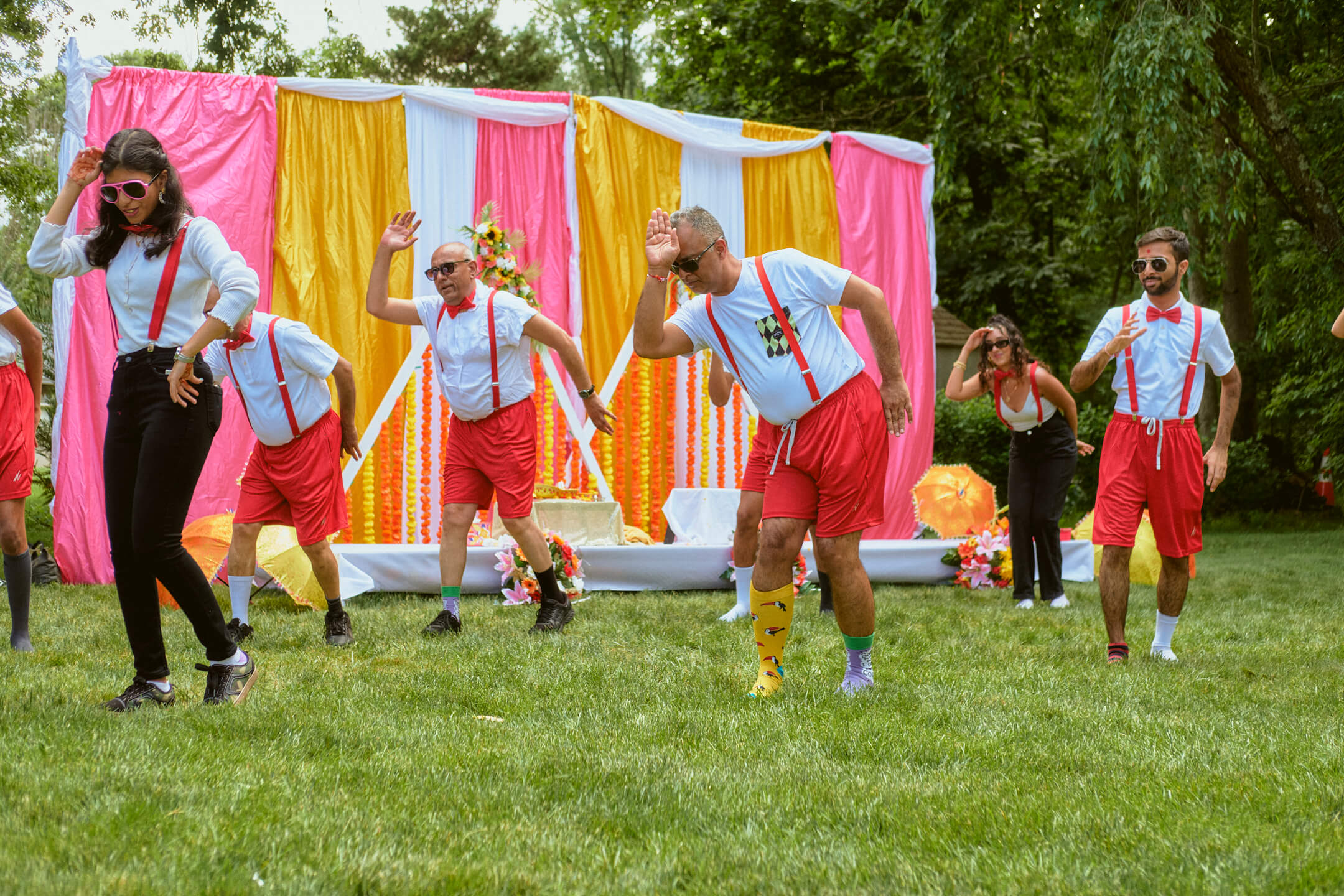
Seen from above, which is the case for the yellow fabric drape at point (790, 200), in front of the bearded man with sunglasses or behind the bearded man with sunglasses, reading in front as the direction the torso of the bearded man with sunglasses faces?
behind

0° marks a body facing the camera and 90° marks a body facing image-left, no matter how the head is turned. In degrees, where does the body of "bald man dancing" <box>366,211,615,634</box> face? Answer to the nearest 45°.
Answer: approximately 45°

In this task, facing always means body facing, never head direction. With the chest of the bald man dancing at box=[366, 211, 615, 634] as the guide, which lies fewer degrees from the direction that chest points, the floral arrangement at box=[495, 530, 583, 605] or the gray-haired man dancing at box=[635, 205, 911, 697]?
the gray-haired man dancing

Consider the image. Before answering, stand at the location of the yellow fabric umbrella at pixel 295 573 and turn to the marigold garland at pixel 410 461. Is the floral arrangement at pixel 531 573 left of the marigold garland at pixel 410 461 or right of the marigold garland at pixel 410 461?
right

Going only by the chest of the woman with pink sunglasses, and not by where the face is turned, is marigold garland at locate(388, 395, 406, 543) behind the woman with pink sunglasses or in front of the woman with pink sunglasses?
behind

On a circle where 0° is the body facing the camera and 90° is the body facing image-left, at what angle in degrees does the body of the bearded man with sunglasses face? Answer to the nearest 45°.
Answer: approximately 0°

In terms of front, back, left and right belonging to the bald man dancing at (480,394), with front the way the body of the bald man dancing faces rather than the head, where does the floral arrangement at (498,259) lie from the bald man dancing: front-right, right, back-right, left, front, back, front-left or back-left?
back-right

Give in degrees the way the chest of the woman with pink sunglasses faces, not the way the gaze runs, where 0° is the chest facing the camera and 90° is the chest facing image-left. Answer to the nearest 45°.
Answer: approximately 45°
